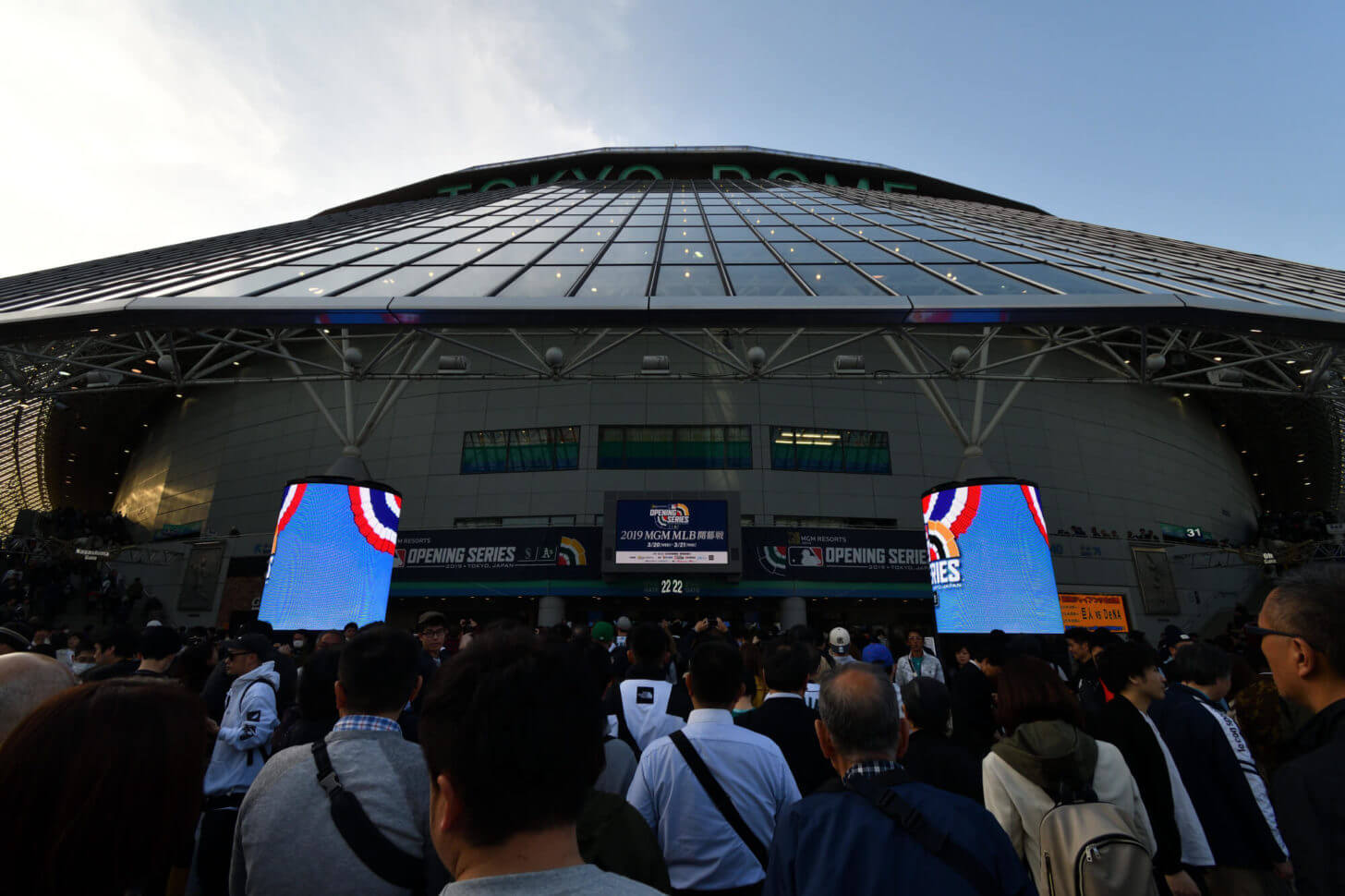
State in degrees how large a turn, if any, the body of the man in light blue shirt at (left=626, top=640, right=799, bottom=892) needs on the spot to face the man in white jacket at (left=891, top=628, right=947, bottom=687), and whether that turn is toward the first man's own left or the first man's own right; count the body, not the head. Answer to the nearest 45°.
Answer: approximately 45° to the first man's own right

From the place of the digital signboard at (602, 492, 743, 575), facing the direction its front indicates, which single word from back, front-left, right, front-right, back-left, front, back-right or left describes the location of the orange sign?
left

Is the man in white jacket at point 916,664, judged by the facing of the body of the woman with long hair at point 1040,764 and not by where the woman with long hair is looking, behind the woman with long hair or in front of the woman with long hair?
in front

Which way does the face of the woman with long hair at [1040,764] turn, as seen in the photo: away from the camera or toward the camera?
away from the camera

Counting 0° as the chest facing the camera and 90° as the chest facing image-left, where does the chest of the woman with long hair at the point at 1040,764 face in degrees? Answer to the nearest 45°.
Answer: approximately 180°

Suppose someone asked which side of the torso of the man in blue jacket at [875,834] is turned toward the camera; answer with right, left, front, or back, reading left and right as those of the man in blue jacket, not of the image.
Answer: back

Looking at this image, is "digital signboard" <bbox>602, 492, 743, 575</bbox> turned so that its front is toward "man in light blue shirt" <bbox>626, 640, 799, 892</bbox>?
yes

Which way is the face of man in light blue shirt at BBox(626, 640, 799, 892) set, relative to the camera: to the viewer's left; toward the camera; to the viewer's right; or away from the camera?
away from the camera

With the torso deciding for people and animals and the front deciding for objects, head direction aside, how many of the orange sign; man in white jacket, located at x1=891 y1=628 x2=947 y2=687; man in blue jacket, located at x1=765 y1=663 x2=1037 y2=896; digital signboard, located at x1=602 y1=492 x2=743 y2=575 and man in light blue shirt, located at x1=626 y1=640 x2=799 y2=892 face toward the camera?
3

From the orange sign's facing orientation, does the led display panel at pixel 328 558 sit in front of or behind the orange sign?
in front

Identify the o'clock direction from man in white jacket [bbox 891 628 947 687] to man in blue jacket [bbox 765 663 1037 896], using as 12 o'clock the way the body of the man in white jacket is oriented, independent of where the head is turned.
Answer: The man in blue jacket is roughly at 12 o'clock from the man in white jacket.

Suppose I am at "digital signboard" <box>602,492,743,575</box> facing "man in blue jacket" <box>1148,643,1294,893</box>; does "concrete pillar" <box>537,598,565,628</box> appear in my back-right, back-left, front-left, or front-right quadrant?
back-right

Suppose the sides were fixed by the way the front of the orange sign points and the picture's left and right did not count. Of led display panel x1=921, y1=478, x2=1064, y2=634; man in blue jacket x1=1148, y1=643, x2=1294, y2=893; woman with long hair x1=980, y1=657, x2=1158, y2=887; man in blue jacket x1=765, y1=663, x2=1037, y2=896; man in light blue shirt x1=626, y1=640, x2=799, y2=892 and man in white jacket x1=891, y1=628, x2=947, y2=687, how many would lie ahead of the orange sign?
6

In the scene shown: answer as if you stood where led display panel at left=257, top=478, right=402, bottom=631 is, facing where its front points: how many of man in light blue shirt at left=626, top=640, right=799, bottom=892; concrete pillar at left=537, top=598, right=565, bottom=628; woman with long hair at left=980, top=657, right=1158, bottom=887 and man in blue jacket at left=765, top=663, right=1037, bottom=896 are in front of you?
3
